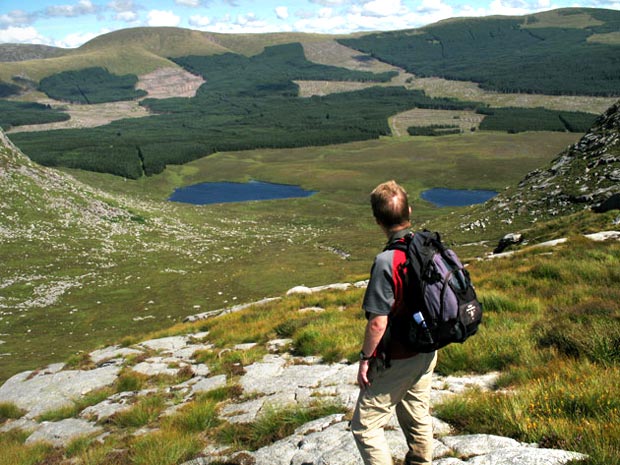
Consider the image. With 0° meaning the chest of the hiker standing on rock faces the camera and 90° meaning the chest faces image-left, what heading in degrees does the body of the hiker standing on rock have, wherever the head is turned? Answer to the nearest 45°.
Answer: approximately 135°

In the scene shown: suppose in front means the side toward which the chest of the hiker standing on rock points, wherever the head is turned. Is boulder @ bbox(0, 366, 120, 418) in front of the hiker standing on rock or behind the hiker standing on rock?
in front

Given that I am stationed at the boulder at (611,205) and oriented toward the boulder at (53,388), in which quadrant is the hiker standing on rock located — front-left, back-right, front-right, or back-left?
front-left

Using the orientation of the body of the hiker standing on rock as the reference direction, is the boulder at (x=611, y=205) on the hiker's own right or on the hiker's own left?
on the hiker's own right

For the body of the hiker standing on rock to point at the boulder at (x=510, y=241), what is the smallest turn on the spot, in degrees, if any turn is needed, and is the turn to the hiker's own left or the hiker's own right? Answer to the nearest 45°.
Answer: approximately 45° to the hiker's own right
